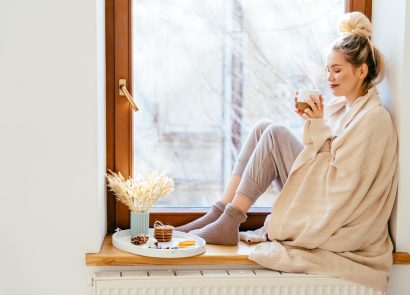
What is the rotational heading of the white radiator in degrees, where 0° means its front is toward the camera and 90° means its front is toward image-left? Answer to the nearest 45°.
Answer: approximately 0°

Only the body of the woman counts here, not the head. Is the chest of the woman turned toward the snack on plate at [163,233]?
yes

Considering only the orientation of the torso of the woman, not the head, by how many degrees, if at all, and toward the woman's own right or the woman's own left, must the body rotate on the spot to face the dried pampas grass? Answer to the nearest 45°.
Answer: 0° — they already face it

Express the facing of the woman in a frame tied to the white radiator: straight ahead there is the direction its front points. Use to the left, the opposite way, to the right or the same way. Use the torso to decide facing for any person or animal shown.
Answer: to the right

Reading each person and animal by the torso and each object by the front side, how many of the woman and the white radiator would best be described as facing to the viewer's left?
1

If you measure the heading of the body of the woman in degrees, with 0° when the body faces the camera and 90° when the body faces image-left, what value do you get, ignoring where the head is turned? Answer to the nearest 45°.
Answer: approximately 90°
